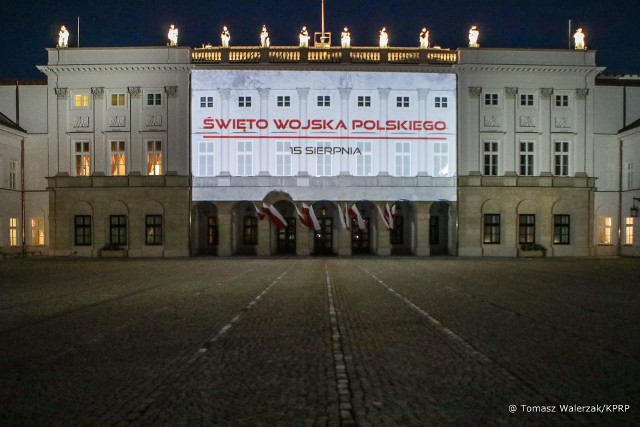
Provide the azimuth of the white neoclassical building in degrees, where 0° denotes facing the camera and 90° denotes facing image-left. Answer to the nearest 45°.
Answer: approximately 0°
